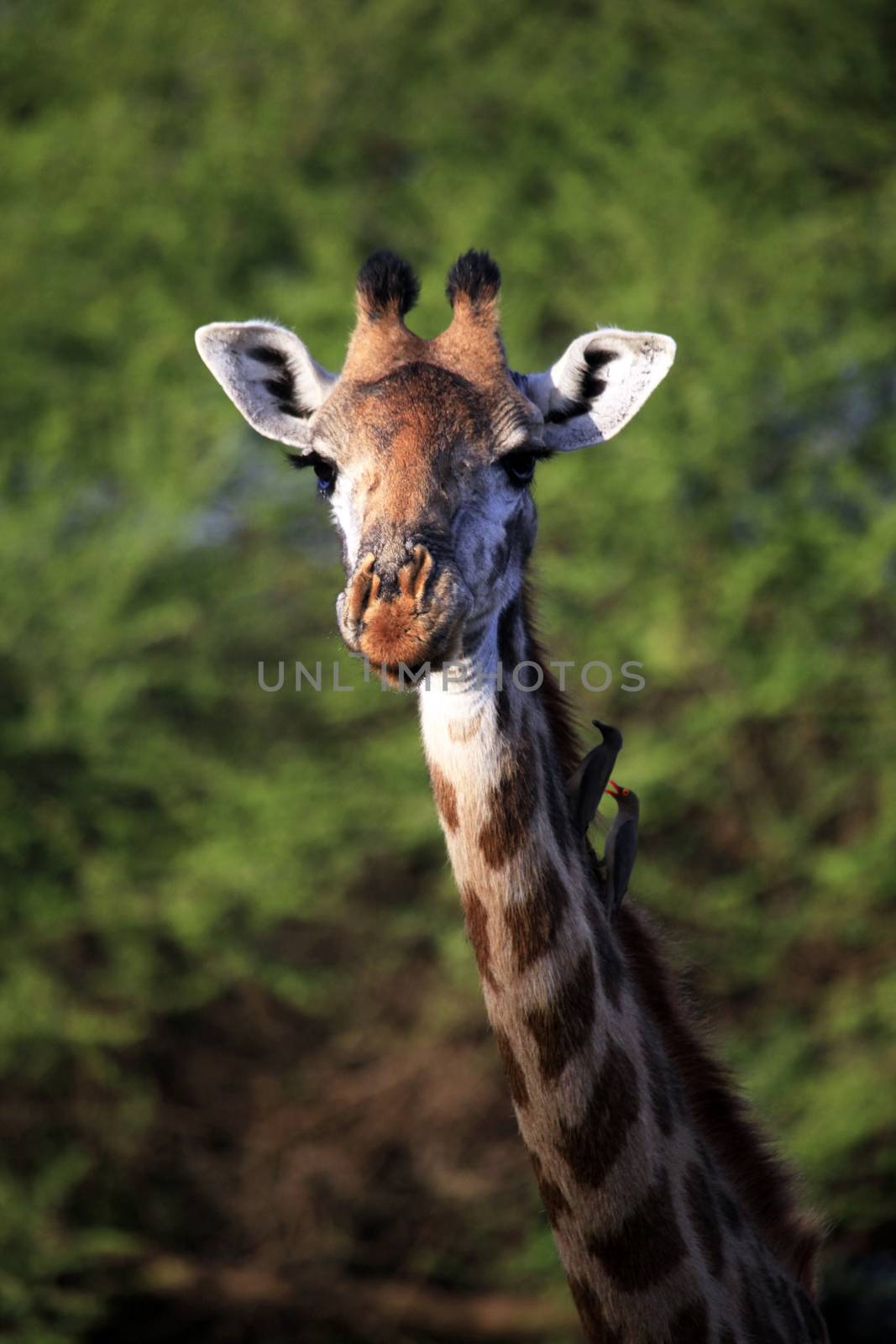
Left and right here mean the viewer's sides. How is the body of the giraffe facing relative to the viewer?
facing the viewer and to the left of the viewer
